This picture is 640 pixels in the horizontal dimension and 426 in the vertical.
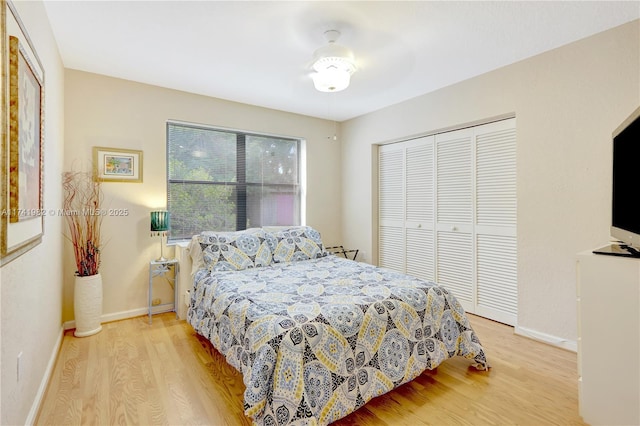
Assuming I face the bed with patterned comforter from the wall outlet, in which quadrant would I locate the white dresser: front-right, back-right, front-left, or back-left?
front-right

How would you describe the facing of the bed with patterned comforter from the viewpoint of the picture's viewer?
facing the viewer and to the right of the viewer

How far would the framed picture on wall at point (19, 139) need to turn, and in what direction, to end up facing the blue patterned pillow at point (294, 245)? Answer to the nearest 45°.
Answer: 0° — it already faces it

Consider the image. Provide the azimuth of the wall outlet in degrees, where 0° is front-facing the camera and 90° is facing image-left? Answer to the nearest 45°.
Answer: approximately 270°

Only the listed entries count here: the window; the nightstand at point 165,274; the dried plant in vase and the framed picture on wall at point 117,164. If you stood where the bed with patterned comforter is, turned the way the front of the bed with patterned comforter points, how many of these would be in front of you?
0

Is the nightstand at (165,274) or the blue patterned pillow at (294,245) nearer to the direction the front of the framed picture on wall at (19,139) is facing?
the blue patterned pillow

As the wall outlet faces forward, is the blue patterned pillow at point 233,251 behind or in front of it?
in front

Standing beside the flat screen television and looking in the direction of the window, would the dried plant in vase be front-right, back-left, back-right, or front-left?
front-left

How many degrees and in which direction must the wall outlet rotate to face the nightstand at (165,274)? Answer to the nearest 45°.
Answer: approximately 45° to its left

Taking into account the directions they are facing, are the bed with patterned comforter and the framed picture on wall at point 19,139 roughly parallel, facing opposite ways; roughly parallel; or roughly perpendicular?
roughly perpendicular

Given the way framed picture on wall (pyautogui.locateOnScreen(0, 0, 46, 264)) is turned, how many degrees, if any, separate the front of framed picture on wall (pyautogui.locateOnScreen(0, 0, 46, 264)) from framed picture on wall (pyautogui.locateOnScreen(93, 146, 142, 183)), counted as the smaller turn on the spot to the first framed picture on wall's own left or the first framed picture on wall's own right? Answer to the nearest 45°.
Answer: approximately 45° to the first framed picture on wall's own left

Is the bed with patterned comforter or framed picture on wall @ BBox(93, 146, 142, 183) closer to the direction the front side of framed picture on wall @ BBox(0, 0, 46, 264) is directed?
the bed with patterned comforter

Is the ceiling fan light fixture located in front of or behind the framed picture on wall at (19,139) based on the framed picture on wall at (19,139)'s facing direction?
in front

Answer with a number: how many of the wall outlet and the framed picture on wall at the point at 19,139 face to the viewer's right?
2

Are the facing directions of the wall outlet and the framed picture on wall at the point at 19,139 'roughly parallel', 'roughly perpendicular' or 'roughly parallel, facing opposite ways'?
roughly parallel

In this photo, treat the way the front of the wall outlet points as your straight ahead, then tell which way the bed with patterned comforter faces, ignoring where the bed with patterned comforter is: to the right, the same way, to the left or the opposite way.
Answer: to the right

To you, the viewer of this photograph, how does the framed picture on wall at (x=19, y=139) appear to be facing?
facing to the right of the viewer

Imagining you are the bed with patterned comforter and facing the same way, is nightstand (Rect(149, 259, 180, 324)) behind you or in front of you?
behind
